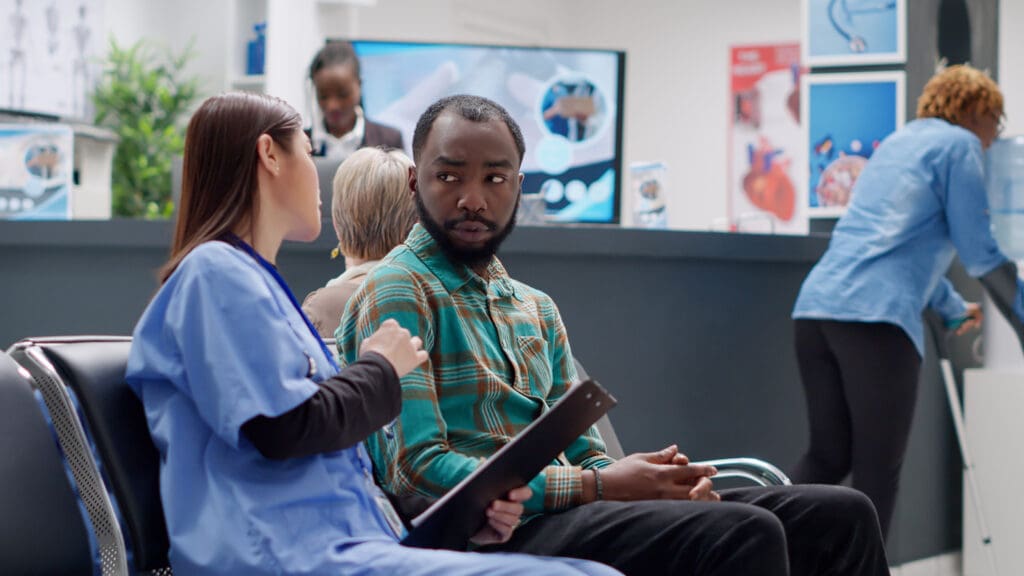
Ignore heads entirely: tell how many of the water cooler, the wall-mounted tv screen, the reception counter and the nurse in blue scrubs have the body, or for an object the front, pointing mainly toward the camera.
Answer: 2

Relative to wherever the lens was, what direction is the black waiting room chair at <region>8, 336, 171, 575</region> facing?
facing the viewer and to the right of the viewer

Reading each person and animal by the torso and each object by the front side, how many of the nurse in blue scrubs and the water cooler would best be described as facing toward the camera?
0

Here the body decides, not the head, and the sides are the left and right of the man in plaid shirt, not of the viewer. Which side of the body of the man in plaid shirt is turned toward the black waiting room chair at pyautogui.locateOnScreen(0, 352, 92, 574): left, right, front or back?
right

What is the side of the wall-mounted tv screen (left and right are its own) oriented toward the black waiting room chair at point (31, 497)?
front

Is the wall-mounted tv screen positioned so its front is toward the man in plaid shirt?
yes

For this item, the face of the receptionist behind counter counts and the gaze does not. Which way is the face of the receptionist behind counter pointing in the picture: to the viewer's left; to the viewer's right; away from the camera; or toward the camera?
toward the camera

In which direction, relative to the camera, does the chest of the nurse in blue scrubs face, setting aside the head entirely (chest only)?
to the viewer's right

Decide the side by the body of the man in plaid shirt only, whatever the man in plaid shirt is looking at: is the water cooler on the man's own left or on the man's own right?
on the man's own left

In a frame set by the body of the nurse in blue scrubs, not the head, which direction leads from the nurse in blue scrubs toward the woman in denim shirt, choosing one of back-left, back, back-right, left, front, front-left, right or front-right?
front-left

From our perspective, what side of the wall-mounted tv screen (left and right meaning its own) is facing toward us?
front

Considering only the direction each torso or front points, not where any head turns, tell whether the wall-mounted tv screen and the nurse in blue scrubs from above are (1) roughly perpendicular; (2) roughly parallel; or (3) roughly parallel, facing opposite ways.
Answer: roughly perpendicular

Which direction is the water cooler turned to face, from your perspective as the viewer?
facing to the left of the viewer
